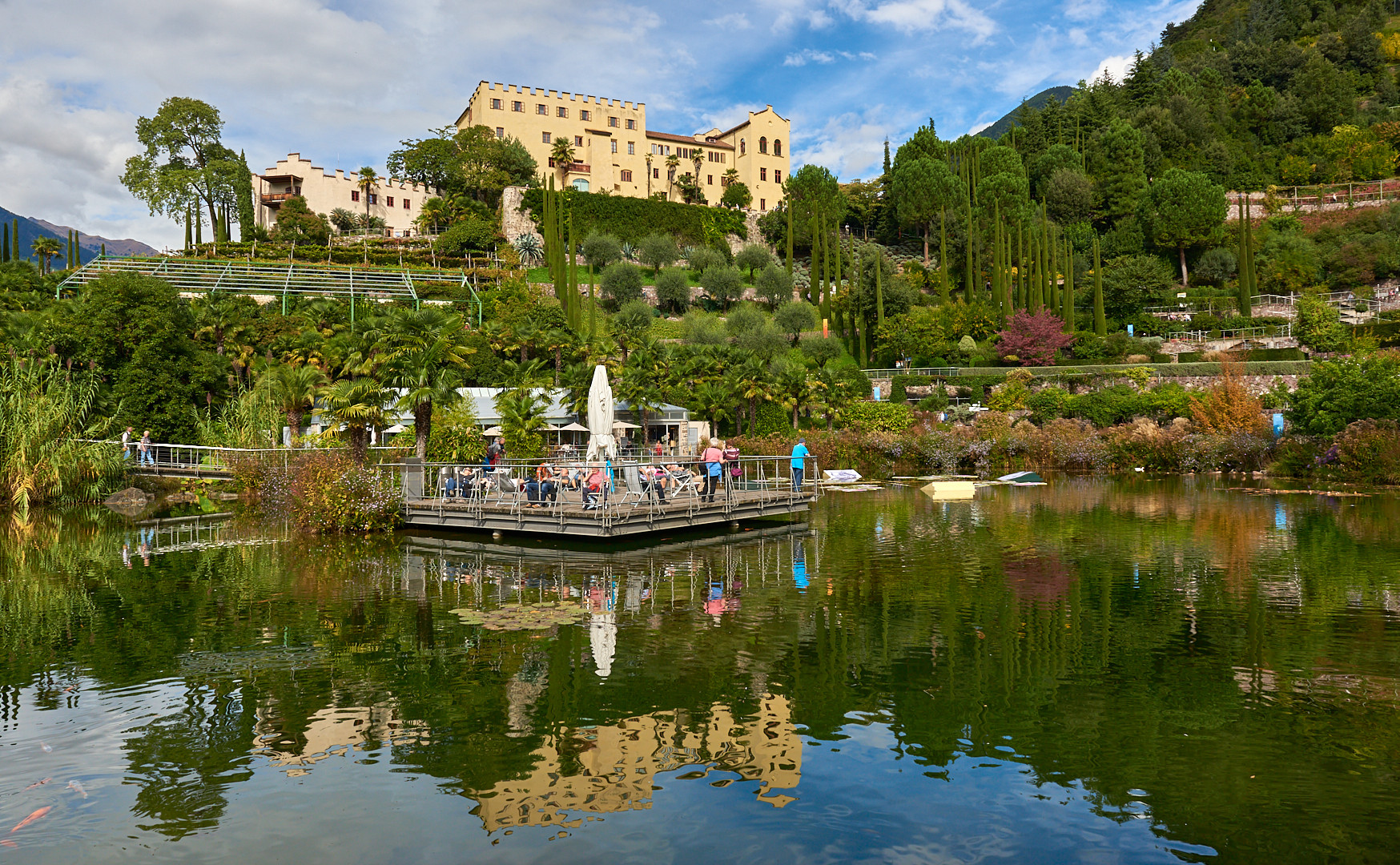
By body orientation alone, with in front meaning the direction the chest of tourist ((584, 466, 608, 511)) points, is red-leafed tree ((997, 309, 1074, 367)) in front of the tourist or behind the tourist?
behind

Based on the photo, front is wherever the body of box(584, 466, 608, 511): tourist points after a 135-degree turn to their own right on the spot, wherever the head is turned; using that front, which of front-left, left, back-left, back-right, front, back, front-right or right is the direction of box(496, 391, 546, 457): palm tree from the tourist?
front

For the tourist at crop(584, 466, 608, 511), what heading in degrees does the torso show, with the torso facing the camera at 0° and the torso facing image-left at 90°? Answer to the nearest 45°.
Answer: approximately 45°

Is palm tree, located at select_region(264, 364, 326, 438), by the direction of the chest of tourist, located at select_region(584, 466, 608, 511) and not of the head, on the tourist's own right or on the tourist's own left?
on the tourist's own right

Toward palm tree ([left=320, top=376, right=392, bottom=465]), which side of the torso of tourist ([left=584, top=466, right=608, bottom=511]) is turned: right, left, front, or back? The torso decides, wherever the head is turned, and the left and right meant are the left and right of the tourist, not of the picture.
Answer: right

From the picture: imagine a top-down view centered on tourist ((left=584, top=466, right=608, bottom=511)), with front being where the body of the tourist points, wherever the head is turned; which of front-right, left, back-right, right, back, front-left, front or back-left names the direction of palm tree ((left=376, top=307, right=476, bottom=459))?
right

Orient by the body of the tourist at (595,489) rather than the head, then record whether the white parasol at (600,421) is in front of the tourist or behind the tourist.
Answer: behind

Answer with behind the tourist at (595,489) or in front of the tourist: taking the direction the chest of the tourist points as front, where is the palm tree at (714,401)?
behind

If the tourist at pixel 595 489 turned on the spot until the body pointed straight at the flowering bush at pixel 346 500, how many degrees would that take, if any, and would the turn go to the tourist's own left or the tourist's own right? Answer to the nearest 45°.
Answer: approximately 90° to the tourist's own right
